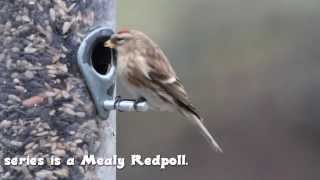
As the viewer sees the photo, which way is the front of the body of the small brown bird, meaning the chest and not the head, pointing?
to the viewer's left
